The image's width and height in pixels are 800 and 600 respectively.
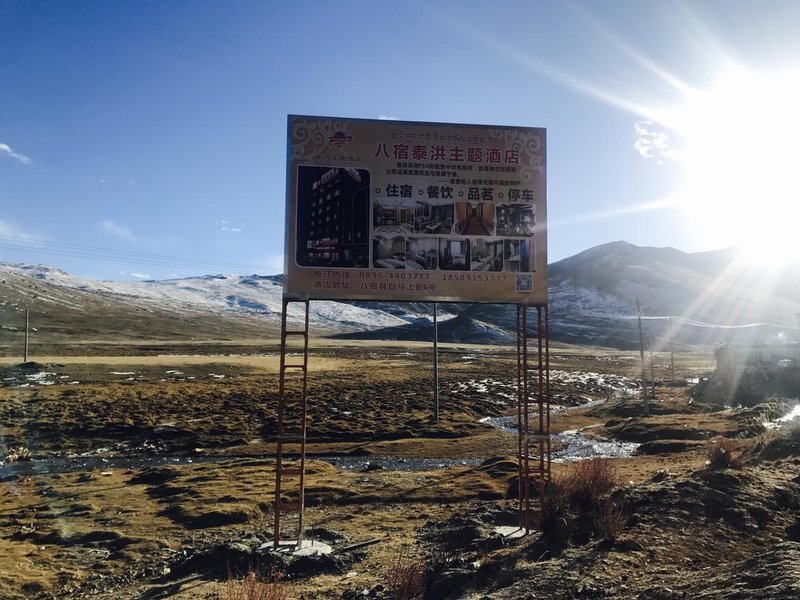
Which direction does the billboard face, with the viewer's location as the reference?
facing the viewer
